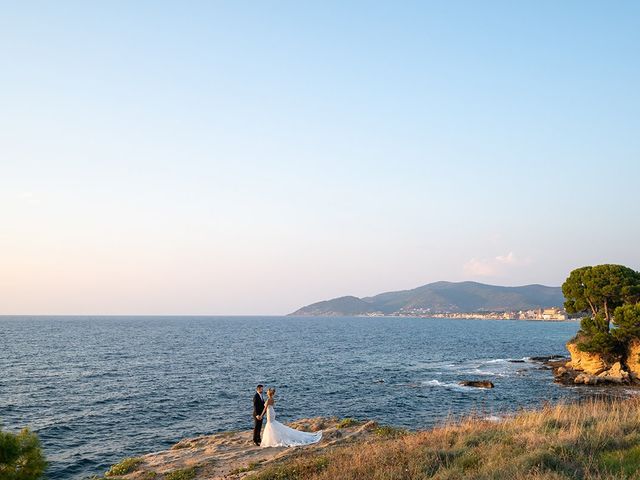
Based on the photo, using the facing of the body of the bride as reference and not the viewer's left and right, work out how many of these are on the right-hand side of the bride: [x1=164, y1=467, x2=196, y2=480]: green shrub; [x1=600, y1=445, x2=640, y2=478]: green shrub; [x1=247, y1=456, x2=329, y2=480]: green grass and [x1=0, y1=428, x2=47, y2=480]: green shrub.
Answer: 0

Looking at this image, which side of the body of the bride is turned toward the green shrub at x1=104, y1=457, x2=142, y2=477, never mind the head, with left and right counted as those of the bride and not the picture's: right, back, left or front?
front

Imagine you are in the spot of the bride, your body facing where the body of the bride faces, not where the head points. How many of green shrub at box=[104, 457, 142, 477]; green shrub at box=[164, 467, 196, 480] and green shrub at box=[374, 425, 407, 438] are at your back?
1

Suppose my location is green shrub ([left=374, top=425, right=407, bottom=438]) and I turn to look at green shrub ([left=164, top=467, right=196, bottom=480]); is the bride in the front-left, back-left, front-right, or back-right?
front-right

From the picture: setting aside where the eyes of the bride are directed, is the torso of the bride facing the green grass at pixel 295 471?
no

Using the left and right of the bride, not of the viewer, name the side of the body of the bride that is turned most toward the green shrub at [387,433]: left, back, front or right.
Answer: back

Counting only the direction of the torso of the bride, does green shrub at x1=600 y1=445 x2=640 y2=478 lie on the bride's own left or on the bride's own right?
on the bride's own left

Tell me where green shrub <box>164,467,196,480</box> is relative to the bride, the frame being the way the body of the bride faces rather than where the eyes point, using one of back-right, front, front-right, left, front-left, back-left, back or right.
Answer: front-left

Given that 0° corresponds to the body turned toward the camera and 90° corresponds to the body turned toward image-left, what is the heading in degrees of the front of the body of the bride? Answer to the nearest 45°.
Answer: approximately 90°

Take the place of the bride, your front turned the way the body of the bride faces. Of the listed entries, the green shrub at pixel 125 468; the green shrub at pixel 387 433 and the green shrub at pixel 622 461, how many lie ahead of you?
1

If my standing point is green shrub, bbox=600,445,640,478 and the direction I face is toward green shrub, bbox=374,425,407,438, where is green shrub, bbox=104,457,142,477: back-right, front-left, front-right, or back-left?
front-left

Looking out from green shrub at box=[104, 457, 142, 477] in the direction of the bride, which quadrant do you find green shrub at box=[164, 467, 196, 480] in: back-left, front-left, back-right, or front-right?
front-right
